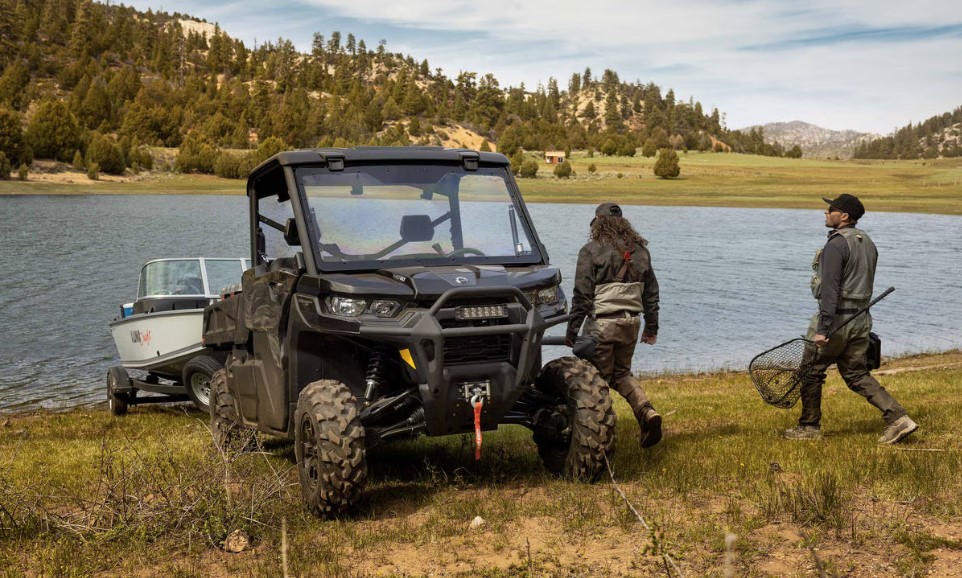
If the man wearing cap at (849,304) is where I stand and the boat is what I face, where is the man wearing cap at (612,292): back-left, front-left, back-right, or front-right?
front-left

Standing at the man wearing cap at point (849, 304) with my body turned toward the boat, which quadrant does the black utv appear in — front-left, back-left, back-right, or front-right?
front-left

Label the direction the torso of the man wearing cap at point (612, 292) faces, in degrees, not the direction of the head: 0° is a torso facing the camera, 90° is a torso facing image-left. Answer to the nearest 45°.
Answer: approximately 135°

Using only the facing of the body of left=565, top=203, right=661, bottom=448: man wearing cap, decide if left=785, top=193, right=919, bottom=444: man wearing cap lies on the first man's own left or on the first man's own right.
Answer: on the first man's own right

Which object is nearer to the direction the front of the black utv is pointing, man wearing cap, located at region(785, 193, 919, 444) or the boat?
the man wearing cap

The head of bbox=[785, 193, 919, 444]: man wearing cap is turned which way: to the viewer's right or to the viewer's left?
to the viewer's left

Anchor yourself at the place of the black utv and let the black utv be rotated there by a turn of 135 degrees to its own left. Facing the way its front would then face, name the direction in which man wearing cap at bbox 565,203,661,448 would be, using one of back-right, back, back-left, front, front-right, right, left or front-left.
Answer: front-right

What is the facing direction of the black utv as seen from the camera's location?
facing the viewer and to the right of the viewer
